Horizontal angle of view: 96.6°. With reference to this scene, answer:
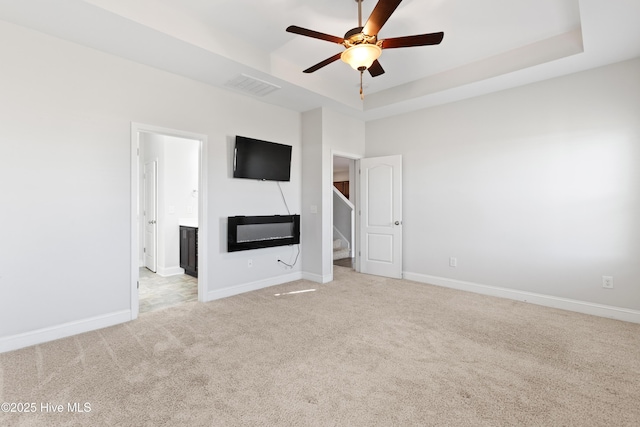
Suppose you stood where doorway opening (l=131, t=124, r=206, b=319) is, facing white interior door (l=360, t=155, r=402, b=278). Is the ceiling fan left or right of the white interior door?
right

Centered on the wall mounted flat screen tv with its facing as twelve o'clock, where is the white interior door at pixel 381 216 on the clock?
The white interior door is roughly at 10 o'clock from the wall mounted flat screen tv.

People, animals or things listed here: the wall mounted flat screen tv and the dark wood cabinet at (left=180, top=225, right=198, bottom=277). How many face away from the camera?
0

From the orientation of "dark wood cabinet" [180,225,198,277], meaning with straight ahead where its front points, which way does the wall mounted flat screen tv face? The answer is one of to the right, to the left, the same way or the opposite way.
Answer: to the left

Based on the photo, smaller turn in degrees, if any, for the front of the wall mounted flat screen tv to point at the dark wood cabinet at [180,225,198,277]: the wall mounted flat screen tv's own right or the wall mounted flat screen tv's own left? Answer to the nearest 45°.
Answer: approximately 180°

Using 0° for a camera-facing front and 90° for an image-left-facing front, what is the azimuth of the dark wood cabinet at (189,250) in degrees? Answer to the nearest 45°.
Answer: approximately 45°

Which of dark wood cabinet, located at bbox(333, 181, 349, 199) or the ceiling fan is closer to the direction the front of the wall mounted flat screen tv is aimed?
the ceiling fan

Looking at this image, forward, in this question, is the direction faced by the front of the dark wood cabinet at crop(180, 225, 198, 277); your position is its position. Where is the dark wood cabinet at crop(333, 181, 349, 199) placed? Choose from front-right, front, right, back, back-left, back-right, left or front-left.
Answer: back

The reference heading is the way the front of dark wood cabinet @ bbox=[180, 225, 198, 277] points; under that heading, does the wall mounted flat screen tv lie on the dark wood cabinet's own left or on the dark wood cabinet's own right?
on the dark wood cabinet's own left

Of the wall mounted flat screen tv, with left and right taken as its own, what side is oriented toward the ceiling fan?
front

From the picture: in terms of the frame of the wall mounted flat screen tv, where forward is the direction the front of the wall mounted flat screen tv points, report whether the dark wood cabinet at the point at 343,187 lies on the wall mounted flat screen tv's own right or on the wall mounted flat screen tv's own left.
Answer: on the wall mounted flat screen tv's own left
